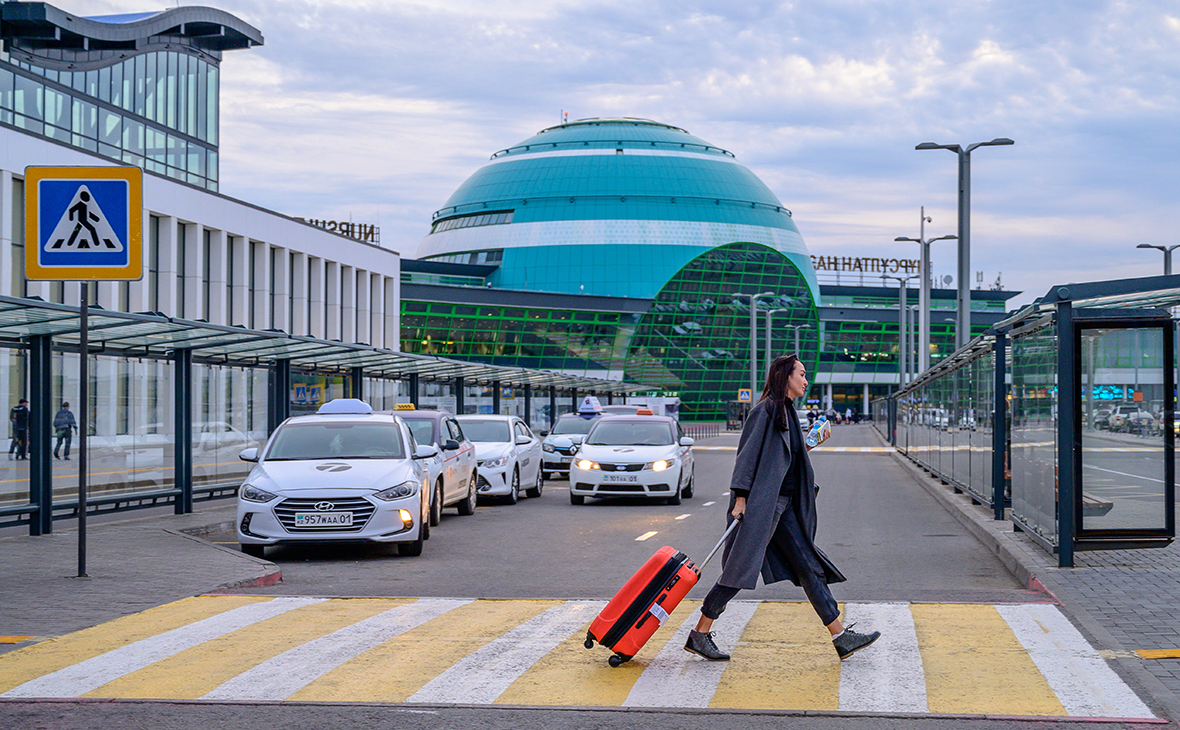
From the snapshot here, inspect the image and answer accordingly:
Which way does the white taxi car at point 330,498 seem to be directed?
toward the camera

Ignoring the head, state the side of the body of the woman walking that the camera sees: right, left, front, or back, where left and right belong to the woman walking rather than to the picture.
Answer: right

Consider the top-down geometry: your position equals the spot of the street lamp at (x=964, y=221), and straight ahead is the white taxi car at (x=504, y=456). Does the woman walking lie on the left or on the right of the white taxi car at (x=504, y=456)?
left

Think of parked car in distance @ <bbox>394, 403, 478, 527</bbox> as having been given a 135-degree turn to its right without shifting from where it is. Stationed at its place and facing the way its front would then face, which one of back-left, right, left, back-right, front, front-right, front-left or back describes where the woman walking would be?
back

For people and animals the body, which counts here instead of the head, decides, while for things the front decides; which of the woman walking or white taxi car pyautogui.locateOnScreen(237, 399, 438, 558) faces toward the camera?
the white taxi car

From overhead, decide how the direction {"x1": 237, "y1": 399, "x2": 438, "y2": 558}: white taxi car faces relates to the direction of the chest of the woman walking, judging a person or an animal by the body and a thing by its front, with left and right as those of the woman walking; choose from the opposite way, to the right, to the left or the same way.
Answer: to the right

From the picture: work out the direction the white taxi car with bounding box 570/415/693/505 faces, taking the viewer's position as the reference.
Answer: facing the viewer

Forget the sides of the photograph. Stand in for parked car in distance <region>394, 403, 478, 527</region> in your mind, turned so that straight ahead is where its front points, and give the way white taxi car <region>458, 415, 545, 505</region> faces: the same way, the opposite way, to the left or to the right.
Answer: the same way

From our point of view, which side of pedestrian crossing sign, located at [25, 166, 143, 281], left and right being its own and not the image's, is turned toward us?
front

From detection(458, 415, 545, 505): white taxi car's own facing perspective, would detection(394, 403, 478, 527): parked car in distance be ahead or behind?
ahead

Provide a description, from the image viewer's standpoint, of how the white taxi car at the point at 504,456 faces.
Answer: facing the viewer and to the left of the viewer

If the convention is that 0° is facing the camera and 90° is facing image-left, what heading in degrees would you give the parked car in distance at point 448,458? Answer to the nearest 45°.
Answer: approximately 45°

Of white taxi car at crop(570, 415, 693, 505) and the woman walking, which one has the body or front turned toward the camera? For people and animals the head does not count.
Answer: the white taxi car

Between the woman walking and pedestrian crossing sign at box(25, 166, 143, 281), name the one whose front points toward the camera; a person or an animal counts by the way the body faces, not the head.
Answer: the pedestrian crossing sign
